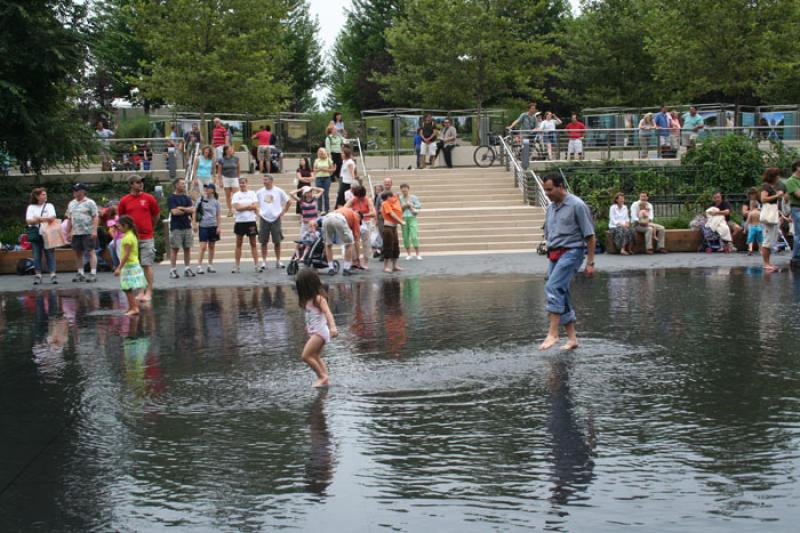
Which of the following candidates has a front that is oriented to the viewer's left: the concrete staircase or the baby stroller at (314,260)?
the baby stroller

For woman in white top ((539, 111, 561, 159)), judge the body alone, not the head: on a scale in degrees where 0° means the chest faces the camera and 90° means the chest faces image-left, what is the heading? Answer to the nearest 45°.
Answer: approximately 0°

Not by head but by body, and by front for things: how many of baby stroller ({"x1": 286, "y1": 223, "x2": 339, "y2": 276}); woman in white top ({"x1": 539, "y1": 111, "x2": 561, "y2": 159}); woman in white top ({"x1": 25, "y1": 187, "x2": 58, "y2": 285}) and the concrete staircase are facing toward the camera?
3

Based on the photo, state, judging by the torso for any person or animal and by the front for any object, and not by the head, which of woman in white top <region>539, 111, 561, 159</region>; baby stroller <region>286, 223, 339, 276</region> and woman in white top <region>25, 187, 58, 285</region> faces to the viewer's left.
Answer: the baby stroller

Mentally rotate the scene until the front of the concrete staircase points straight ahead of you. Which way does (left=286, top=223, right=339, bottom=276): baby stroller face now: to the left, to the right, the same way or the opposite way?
to the right

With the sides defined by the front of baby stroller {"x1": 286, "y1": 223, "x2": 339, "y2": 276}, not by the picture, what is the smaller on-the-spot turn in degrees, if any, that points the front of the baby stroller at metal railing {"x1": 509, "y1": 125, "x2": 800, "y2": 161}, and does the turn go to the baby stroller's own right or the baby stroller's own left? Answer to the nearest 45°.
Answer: approximately 135° to the baby stroller's own right

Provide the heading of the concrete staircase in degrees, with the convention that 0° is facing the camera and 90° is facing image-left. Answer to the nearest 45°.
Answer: approximately 0°

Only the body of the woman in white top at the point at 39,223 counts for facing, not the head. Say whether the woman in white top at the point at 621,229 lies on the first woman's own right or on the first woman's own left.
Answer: on the first woman's own left

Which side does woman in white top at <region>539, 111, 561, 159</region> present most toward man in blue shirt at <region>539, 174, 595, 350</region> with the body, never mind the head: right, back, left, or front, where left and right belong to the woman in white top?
front

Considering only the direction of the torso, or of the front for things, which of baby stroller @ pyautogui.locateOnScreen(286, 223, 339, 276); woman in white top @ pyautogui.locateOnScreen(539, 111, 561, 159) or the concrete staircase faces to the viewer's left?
the baby stroller

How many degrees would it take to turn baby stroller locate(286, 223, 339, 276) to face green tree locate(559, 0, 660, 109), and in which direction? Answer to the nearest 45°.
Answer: approximately 135° to its right

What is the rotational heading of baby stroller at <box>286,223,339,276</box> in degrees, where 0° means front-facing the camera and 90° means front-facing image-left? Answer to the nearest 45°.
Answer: approximately 90°
